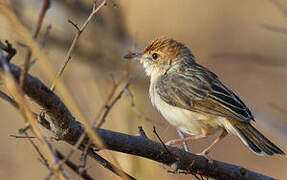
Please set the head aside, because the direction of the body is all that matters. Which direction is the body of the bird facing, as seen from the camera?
to the viewer's left
